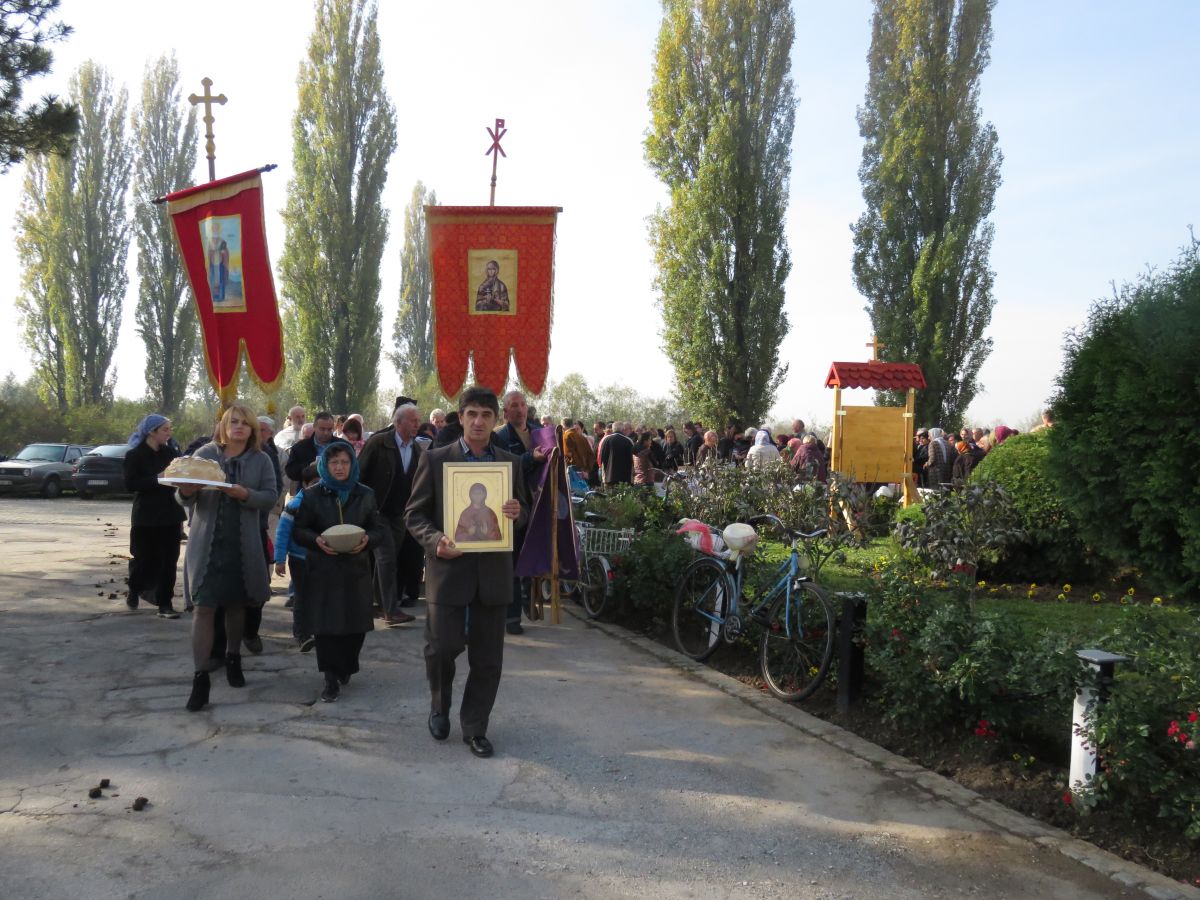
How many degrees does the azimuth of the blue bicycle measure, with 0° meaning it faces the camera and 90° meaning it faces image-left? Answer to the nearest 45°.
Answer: approximately 315°

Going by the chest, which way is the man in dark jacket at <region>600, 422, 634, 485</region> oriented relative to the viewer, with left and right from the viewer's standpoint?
facing away from the viewer

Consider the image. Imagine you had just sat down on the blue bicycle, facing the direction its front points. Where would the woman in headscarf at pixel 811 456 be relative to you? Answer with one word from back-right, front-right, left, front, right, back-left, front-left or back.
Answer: back-left

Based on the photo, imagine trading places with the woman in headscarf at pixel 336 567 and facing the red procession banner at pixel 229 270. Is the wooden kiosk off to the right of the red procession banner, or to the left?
right

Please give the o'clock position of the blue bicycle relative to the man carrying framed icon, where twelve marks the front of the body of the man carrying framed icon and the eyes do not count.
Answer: The blue bicycle is roughly at 8 o'clock from the man carrying framed icon.

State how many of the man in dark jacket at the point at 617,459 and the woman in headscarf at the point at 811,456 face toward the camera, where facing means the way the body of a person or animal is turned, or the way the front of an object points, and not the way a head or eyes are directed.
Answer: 0

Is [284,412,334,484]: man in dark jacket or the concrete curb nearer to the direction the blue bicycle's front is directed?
the concrete curb

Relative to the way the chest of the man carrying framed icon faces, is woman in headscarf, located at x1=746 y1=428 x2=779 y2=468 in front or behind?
behind

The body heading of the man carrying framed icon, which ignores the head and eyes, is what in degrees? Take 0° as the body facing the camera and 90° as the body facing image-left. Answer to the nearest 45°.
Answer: approximately 0°

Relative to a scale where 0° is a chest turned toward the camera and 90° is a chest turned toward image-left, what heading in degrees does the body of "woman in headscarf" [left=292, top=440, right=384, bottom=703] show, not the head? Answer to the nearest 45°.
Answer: approximately 0°

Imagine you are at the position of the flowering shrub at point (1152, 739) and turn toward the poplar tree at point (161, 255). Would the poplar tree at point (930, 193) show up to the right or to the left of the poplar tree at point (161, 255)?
right

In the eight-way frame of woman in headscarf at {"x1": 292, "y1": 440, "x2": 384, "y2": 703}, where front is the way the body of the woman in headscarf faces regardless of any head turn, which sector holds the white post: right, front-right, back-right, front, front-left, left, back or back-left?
front-left

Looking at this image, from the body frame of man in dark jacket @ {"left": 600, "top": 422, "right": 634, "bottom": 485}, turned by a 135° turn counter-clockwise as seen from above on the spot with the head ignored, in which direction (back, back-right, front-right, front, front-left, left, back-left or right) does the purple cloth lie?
front-left

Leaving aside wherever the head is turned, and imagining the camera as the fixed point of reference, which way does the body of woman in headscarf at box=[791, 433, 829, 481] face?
away from the camera
